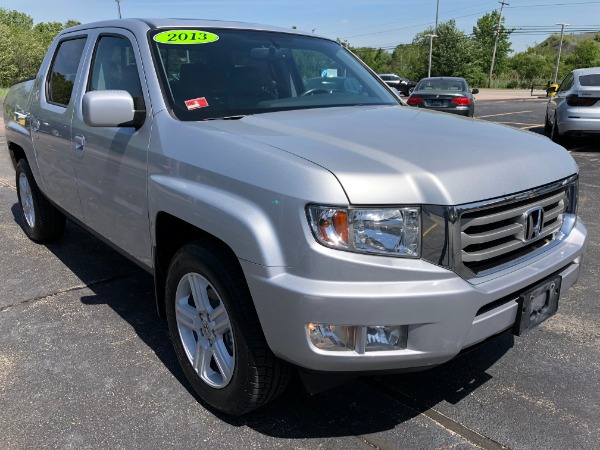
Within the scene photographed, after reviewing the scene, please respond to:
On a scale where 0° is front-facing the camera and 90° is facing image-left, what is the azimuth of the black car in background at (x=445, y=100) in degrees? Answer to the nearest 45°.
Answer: approximately 180°

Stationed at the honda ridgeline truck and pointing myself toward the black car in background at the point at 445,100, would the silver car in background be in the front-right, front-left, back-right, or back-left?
front-right

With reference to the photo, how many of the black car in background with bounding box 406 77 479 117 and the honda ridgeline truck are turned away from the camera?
1

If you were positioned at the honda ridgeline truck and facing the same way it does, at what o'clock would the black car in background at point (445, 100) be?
The black car in background is roughly at 8 o'clock from the honda ridgeline truck.

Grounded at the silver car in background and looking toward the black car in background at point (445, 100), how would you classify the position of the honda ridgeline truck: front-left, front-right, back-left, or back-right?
back-left

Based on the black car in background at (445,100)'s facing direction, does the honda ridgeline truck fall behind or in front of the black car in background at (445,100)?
behind

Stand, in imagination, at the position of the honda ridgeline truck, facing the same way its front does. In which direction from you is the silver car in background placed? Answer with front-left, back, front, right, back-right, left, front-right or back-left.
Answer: left

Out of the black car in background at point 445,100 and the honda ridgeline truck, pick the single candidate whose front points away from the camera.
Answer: the black car in background

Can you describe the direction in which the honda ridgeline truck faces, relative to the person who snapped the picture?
facing the viewer and to the right of the viewer
